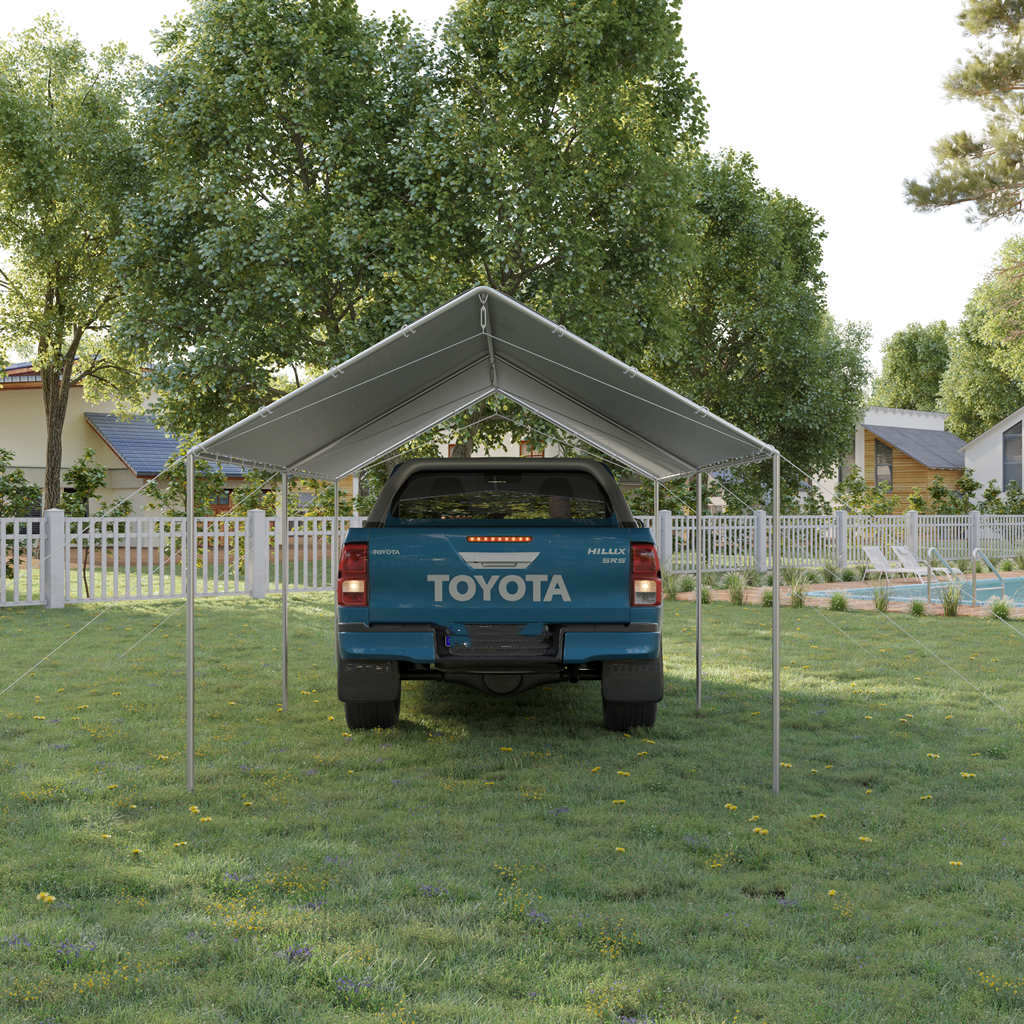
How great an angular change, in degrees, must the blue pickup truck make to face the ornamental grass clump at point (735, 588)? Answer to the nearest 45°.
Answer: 0° — it already faces it

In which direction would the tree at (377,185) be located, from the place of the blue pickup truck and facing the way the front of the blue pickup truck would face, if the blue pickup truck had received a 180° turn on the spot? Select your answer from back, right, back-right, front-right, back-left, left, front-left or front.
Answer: back

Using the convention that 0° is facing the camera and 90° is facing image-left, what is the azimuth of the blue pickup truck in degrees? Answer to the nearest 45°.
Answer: approximately 180°

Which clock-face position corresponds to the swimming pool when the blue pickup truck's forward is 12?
The swimming pool is roughly at 1 o'clock from the blue pickup truck.

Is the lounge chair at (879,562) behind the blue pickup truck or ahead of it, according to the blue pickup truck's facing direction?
ahead

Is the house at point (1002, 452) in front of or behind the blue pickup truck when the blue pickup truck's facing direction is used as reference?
in front

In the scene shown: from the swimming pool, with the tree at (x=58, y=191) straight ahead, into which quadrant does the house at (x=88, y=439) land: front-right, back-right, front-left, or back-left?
front-right
